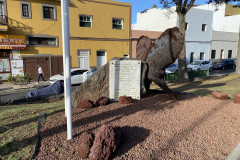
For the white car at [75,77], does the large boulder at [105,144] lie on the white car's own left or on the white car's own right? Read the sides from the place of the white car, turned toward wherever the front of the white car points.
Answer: on the white car's own left

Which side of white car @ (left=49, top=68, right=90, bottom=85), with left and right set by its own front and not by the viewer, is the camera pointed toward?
left

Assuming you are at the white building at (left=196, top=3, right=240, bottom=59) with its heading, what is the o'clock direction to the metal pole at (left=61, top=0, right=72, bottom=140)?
The metal pole is roughly at 12 o'clock from the white building.

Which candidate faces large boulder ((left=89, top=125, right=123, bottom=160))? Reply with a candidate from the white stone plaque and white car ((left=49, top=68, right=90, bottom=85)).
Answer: the white stone plaque

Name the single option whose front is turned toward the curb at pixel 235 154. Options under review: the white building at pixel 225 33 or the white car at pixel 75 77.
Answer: the white building

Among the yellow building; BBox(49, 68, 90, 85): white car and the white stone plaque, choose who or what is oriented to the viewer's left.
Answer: the white car

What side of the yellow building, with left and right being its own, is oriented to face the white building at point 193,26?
left

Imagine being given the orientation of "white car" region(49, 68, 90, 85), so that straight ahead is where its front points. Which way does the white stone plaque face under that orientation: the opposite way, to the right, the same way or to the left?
to the left

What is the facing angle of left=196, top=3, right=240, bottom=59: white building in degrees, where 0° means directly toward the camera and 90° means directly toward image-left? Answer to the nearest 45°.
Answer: approximately 0°

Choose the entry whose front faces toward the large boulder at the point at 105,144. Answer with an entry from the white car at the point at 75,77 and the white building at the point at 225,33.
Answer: the white building

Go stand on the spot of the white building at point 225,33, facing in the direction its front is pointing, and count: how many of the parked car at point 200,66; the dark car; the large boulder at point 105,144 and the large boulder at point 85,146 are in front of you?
4

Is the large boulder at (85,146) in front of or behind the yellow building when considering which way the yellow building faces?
in front

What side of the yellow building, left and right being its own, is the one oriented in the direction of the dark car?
left

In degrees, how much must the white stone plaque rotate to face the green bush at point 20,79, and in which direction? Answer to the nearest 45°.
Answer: approximately 135° to its right
